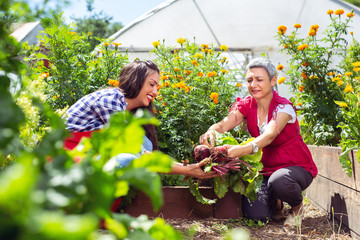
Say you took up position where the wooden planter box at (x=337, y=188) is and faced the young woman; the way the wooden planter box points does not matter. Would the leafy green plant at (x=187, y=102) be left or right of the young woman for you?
right

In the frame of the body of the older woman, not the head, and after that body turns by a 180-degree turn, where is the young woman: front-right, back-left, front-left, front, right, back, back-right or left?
back

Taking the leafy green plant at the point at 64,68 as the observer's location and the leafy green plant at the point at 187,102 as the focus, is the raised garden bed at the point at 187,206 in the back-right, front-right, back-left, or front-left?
front-right

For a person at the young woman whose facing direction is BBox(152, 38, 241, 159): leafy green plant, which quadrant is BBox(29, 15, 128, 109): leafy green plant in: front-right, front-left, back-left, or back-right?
front-left

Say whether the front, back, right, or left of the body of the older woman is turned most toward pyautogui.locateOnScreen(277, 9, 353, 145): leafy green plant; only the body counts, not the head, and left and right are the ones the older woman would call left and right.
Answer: back

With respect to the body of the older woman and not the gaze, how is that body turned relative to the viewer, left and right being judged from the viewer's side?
facing the viewer and to the left of the viewer

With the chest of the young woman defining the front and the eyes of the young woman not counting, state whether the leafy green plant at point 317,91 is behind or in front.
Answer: in front

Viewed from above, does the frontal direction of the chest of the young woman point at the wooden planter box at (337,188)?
yes

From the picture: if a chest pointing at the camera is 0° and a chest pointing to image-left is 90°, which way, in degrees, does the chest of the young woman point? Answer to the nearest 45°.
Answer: approximately 270°

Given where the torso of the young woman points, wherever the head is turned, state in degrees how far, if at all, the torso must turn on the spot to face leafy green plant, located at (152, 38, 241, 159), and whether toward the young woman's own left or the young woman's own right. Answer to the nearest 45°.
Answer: approximately 45° to the young woman's own left

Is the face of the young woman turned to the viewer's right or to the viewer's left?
to the viewer's right

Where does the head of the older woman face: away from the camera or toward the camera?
toward the camera

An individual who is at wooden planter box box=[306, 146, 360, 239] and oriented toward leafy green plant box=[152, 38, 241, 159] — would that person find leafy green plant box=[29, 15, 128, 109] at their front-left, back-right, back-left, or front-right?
front-left
